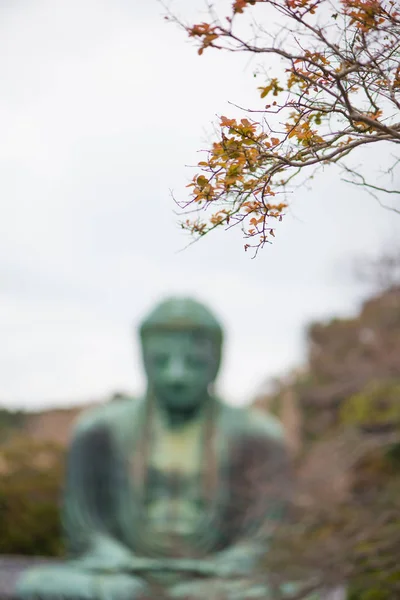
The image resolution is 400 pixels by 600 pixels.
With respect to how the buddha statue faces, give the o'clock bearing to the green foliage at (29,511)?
The green foliage is roughly at 5 o'clock from the buddha statue.

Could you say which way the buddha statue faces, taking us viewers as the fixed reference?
facing the viewer
